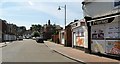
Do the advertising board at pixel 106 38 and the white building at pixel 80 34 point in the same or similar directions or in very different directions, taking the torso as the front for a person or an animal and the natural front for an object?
same or similar directions

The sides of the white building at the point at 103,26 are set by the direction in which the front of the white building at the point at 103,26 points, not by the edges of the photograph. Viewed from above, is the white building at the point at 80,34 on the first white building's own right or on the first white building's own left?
on the first white building's own right

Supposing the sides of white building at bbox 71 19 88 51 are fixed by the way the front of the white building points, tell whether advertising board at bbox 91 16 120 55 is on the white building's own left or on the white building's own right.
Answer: on the white building's own left

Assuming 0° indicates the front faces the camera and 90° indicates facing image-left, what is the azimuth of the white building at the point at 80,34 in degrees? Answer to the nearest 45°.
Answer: approximately 45°

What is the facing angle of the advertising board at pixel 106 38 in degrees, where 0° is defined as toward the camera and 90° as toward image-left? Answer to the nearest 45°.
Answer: approximately 45°

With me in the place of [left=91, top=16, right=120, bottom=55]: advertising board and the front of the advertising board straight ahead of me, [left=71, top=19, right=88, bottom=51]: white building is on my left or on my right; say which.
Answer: on my right

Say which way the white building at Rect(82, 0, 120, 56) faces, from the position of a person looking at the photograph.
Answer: facing the viewer and to the left of the viewer

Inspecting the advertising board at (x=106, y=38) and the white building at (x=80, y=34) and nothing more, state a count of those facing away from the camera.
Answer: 0
